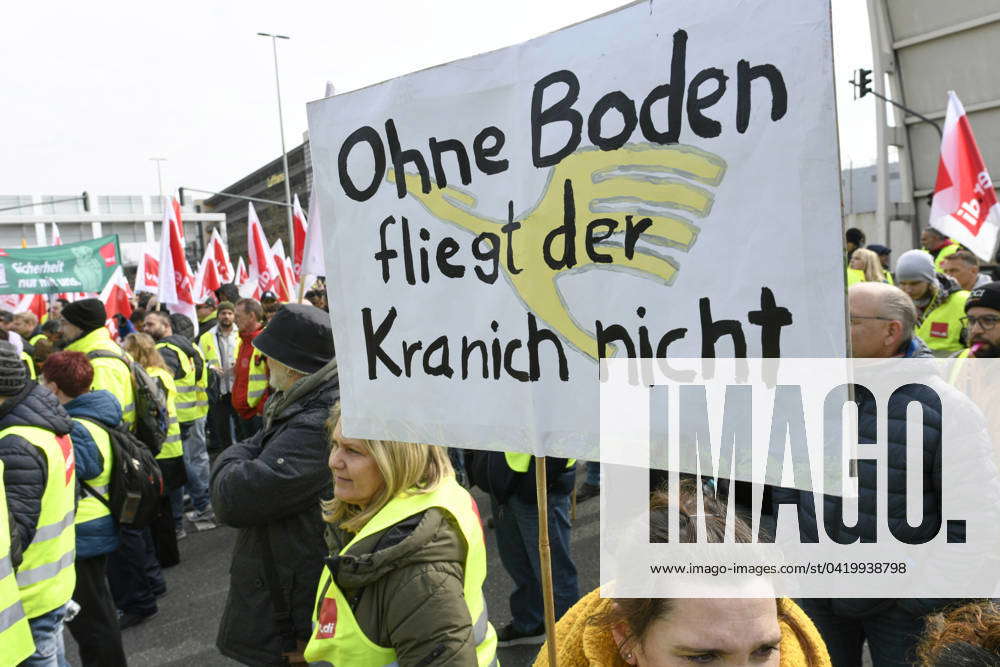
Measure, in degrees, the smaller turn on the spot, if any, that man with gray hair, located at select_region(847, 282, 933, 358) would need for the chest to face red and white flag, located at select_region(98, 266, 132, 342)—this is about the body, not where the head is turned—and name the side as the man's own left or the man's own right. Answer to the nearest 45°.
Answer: approximately 45° to the man's own right

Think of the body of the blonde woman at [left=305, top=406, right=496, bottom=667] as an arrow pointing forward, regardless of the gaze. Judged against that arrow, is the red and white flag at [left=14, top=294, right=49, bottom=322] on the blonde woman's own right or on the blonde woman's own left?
on the blonde woman's own right

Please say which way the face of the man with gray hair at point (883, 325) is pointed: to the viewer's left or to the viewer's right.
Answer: to the viewer's left

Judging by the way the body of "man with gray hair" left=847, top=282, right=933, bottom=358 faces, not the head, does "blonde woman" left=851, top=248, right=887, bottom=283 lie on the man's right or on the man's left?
on the man's right

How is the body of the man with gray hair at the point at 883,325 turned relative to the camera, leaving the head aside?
to the viewer's left

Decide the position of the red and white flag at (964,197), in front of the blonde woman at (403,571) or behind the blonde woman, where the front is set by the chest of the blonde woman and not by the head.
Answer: behind

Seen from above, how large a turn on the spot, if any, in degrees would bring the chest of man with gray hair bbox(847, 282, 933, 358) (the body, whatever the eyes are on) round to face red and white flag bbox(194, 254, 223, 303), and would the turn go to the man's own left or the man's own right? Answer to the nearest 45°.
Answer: approximately 45° to the man's own right
